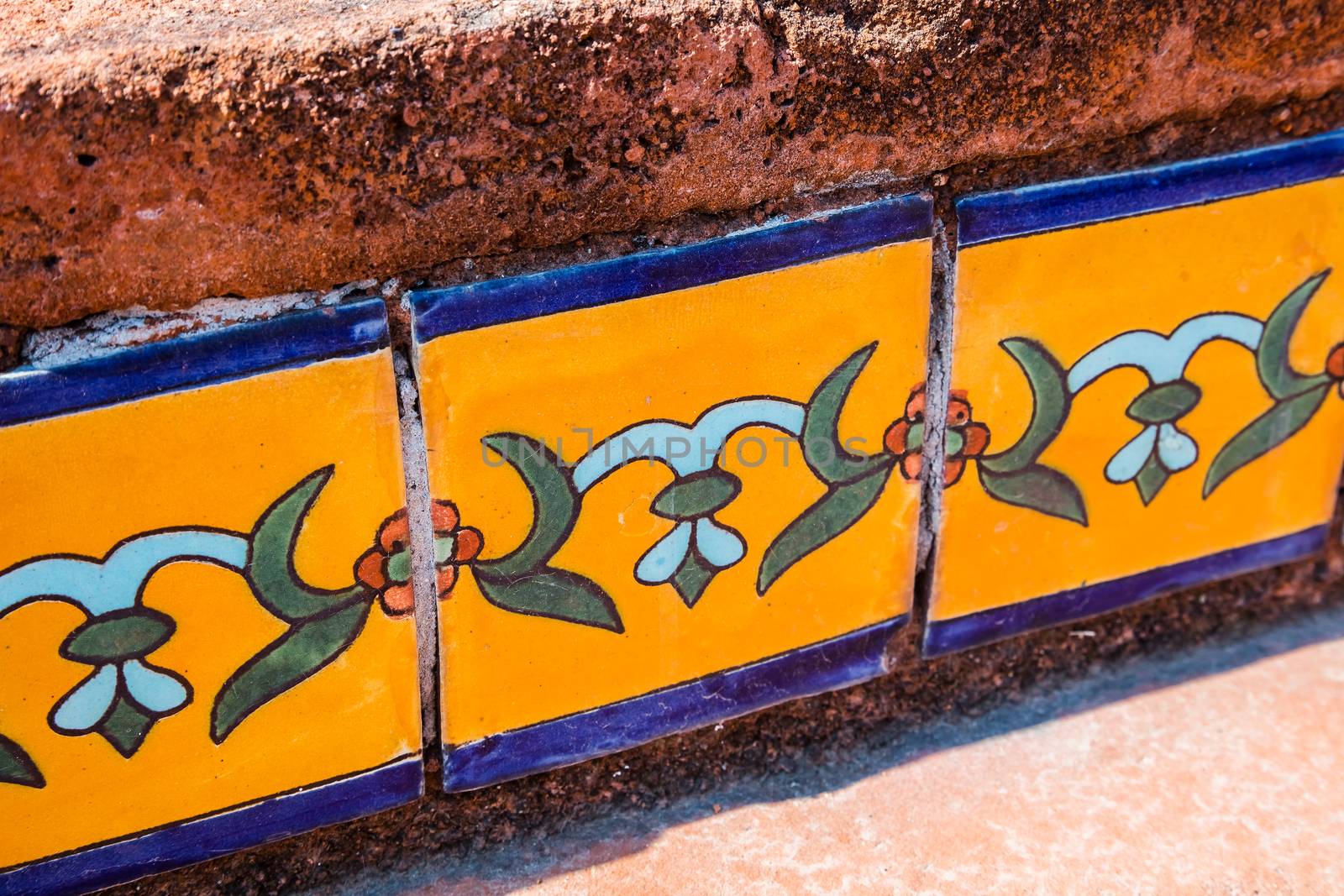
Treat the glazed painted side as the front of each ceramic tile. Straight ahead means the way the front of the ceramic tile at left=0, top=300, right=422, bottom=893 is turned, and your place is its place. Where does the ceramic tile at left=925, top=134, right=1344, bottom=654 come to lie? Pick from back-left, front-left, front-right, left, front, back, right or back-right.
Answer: left

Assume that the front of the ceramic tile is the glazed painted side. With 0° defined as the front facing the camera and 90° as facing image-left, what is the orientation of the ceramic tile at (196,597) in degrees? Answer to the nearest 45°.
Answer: approximately 0°
